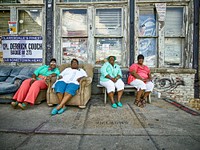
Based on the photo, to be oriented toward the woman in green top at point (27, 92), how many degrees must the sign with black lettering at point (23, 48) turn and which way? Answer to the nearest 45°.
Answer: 0° — it already faces them

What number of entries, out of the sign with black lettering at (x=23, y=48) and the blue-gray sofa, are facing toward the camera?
2

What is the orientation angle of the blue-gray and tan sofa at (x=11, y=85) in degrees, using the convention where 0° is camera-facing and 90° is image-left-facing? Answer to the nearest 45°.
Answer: approximately 0°
